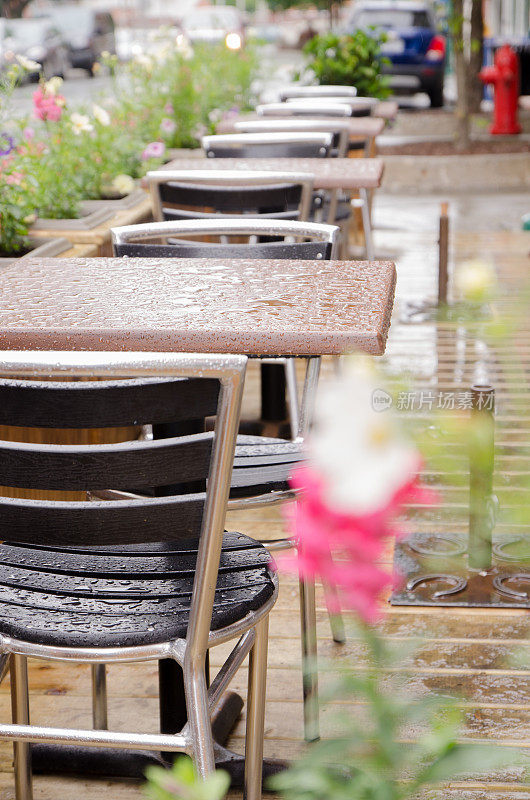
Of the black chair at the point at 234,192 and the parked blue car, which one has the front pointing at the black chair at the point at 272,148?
the black chair at the point at 234,192

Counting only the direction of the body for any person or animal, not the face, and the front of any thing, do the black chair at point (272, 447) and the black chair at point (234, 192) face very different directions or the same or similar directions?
very different directions

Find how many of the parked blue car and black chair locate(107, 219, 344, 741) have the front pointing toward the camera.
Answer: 1

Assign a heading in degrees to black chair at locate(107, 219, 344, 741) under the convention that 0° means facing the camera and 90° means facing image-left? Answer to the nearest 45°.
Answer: approximately 0°

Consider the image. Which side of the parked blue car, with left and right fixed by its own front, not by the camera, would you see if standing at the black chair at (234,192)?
back

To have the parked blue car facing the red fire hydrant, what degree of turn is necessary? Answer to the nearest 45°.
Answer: approximately 180°

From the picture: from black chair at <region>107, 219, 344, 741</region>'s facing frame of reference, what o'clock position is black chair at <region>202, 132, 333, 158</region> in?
black chair at <region>202, 132, 333, 158</region> is roughly at 6 o'clock from black chair at <region>107, 219, 344, 741</region>.

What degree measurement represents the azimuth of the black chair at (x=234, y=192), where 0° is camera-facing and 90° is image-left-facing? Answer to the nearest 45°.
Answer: approximately 180°

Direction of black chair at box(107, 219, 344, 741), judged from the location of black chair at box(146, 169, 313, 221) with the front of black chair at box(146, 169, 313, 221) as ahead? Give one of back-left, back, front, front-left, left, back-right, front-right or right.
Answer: back
